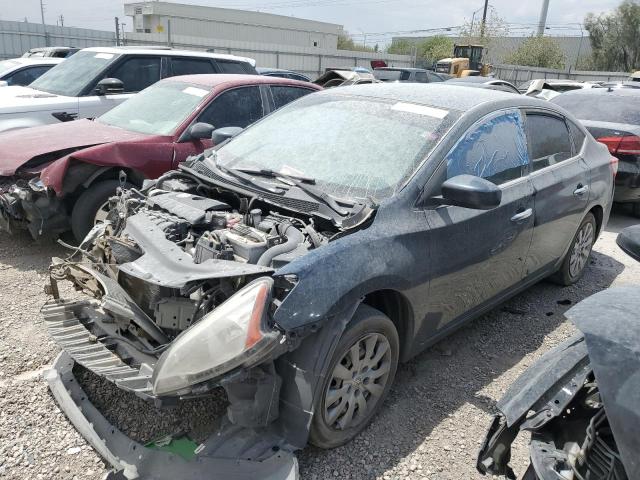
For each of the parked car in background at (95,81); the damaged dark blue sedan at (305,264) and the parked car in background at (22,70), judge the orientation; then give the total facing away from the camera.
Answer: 0

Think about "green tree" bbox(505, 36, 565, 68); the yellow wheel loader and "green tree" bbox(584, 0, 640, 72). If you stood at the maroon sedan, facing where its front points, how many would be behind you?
3

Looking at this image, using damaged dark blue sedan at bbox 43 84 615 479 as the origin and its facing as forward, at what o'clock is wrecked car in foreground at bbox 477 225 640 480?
The wrecked car in foreground is roughly at 9 o'clock from the damaged dark blue sedan.

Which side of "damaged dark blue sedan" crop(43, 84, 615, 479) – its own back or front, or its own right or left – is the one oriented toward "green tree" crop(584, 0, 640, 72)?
back

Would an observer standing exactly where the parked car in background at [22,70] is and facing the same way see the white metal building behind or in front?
behind

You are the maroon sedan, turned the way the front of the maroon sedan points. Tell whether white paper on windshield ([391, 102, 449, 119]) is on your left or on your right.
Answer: on your left

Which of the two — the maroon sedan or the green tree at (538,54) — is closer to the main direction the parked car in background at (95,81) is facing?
the maroon sedan

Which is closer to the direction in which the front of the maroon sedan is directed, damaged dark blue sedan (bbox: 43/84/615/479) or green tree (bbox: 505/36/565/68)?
the damaged dark blue sedan

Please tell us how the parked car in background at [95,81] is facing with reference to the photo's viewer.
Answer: facing the viewer and to the left of the viewer

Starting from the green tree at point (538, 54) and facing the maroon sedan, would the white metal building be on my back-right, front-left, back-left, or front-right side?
front-right

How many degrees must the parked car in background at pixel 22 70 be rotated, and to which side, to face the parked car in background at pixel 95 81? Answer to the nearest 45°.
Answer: approximately 45° to its left
